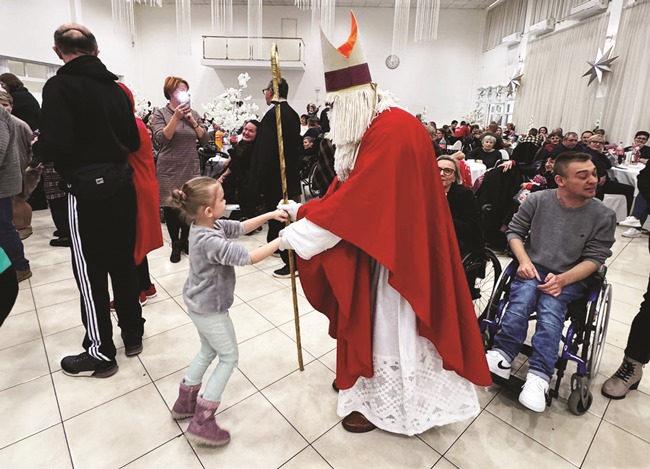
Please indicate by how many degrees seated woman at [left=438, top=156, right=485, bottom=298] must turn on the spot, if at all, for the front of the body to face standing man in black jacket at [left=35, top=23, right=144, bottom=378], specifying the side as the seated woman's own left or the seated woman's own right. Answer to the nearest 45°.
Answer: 0° — they already face them

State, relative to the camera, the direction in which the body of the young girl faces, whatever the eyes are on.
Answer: to the viewer's right

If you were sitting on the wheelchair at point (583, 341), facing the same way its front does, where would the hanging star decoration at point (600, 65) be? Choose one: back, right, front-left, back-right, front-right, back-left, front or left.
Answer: back-right

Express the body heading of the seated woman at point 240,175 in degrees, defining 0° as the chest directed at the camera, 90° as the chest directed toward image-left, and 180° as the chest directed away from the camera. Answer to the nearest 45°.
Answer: approximately 45°

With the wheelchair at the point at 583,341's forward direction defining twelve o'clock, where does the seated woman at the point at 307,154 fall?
The seated woman is roughly at 3 o'clock from the wheelchair.

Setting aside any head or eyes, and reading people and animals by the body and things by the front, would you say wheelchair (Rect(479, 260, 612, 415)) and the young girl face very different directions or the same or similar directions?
very different directions

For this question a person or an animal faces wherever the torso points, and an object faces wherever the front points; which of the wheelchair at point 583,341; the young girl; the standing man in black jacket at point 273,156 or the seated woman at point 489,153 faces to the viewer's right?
the young girl

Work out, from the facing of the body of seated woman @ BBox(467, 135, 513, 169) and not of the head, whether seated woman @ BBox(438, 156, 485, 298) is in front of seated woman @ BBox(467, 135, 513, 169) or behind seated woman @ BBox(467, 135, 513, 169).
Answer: in front

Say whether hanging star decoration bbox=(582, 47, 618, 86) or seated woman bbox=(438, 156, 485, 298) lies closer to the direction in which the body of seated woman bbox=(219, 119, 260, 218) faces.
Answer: the seated woman

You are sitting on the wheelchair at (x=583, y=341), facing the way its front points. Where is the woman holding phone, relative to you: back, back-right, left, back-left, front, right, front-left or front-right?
front-right
